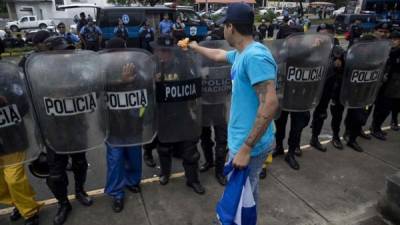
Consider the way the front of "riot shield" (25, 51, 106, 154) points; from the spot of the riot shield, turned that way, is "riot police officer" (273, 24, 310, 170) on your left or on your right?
on your left

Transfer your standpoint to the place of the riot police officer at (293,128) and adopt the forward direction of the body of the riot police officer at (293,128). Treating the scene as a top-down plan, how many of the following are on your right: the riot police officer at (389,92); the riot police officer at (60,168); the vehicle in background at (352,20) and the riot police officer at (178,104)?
2

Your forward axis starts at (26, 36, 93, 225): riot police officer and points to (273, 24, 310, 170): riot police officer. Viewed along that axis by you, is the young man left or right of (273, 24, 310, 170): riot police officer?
right

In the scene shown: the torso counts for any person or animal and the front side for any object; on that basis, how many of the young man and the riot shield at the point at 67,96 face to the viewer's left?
1

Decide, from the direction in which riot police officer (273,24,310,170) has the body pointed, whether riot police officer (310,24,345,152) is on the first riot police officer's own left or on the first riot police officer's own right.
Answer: on the first riot police officer's own left

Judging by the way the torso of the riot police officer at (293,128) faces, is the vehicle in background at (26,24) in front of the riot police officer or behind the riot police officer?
behind

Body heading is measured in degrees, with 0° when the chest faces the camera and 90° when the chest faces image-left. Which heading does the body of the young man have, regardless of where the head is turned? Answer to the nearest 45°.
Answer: approximately 90°

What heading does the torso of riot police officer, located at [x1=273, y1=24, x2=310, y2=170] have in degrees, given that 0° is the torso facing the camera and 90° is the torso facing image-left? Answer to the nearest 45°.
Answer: approximately 315°

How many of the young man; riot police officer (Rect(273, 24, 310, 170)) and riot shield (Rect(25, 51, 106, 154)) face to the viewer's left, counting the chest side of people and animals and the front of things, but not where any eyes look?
1

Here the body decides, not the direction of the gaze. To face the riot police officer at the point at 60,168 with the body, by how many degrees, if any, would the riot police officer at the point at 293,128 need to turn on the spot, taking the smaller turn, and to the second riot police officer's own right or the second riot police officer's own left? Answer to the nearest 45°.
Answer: approximately 90° to the second riot police officer's own right

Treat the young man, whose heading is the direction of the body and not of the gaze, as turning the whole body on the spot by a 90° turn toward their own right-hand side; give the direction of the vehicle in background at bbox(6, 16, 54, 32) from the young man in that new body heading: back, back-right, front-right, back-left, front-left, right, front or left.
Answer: front-left

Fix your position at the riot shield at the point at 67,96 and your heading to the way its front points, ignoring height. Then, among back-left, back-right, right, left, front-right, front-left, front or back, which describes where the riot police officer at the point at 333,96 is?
left

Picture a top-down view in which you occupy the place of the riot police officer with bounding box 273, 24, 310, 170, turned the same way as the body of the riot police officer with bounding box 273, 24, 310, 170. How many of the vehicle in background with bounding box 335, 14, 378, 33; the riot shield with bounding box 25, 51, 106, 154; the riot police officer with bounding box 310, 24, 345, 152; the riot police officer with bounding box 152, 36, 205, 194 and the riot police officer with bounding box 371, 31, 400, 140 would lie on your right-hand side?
2
